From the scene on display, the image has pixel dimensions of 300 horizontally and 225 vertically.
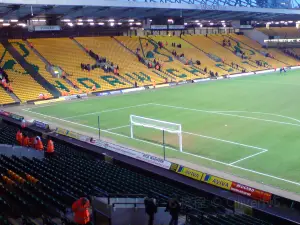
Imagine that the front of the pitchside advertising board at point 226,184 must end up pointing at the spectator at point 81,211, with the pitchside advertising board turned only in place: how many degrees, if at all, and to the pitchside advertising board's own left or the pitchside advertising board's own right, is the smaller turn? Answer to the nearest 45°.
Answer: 0° — it already faces them

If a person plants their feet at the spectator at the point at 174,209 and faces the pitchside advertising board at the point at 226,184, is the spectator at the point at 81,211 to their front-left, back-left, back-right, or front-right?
back-left

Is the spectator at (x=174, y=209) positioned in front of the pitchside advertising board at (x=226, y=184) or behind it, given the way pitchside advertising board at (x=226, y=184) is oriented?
in front

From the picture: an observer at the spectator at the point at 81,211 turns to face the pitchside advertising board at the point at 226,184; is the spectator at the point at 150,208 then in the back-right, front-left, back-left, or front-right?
front-right

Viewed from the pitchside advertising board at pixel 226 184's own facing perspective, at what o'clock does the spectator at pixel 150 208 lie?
The spectator is roughly at 11 o'clock from the pitchside advertising board.

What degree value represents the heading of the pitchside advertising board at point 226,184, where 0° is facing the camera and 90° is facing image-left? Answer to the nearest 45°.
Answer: approximately 45°
